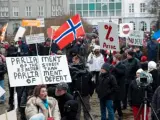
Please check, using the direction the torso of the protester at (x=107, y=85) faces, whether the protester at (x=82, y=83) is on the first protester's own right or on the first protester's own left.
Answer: on the first protester's own right

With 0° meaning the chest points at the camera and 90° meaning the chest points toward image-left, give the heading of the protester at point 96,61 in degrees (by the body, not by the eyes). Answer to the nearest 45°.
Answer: approximately 0°
